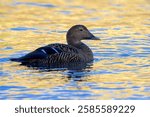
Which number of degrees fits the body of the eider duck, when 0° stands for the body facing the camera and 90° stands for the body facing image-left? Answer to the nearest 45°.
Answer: approximately 270°
